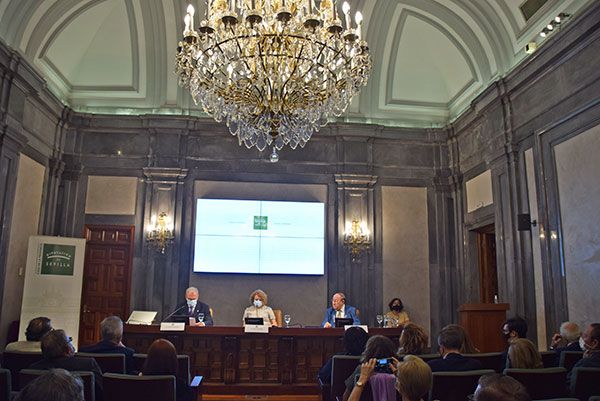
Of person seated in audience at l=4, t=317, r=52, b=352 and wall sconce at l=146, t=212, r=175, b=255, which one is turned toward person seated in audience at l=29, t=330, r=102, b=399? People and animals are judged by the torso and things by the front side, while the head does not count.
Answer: the wall sconce

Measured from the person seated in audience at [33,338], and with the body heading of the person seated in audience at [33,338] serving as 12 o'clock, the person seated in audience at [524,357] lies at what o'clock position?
the person seated in audience at [524,357] is roughly at 3 o'clock from the person seated in audience at [33,338].

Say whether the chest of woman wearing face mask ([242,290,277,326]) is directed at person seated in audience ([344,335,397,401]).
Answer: yes

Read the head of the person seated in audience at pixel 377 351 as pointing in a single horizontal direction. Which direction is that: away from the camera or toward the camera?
away from the camera

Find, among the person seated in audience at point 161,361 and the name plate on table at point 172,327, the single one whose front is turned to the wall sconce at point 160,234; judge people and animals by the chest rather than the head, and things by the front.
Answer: the person seated in audience

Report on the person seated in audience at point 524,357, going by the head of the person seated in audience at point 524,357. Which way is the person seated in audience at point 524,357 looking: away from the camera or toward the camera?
away from the camera

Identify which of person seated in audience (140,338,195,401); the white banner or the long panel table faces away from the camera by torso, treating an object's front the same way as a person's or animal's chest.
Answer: the person seated in audience

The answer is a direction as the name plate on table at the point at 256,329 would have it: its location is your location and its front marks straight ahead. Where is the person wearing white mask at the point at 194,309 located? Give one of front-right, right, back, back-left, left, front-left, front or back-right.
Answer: back-right

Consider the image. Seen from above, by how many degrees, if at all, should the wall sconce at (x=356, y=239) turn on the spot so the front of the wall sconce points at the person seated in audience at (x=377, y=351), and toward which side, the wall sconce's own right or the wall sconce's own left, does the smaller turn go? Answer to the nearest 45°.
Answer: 0° — it already faces them

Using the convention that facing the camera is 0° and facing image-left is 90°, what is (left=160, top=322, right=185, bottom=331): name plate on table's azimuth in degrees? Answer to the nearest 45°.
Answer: approximately 0°

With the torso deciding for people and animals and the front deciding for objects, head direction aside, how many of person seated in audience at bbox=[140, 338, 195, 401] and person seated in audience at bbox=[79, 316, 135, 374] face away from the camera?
2

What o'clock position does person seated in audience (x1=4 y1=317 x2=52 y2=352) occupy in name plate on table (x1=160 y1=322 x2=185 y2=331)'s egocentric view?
The person seated in audience is roughly at 1 o'clock from the name plate on table.

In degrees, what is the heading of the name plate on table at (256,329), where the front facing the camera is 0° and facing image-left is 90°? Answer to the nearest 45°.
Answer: approximately 0°

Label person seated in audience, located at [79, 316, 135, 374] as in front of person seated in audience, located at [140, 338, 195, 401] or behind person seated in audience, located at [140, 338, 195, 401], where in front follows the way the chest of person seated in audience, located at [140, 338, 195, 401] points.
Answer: in front
